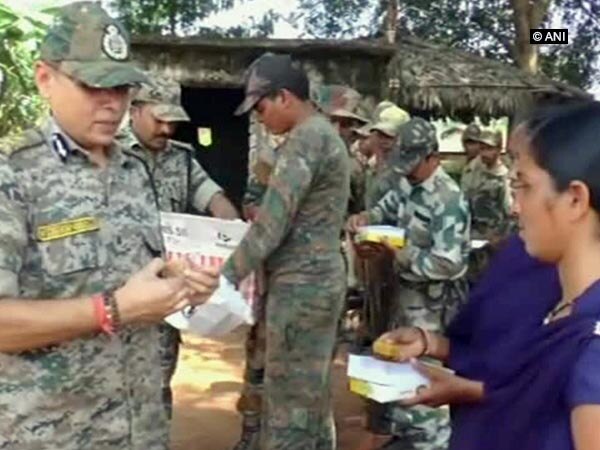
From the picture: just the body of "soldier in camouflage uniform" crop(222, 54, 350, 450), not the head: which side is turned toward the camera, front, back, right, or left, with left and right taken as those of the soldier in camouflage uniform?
left

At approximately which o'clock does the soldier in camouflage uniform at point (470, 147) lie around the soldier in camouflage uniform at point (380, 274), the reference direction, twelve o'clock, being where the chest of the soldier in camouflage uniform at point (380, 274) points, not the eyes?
the soldier in camouflage uniform at point (470, 147) is roughly at 5 o'clock from the soldier in camouflage uniform at point (380, 274).

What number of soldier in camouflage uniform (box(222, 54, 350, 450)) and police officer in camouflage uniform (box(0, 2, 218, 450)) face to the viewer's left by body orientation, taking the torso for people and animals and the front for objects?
1

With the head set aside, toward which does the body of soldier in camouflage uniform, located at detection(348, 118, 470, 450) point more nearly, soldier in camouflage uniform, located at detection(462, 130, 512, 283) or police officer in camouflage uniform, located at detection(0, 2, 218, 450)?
the police officer in camouflage uniform

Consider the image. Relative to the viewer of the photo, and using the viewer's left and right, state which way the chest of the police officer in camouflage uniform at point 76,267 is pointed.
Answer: facing the viewer and to the right of the viewer

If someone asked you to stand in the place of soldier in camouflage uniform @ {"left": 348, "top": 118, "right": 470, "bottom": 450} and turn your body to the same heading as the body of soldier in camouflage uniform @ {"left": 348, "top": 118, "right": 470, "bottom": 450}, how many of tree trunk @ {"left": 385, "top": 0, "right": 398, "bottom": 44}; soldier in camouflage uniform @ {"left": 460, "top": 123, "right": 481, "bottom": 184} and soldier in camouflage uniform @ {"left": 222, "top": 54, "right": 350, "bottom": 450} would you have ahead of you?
1

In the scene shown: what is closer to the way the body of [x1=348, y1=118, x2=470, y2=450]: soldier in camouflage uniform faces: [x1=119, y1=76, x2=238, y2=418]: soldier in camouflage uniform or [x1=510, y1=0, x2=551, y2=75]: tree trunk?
the soldier in camouflage uniform

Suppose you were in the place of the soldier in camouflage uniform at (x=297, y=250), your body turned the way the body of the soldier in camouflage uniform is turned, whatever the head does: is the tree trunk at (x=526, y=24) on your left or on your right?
on your right

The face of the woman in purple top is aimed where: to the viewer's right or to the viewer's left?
to the viewer's left

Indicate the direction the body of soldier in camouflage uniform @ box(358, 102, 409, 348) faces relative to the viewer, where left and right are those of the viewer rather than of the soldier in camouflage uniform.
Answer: facing the viewer and to the left of the viewer

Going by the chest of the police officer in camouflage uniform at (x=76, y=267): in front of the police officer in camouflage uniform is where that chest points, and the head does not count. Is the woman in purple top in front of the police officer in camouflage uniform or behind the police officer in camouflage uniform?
in front

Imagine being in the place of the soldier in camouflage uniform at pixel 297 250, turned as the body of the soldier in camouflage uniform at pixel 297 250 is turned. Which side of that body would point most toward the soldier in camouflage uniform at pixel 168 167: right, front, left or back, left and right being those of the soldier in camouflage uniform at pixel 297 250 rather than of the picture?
front

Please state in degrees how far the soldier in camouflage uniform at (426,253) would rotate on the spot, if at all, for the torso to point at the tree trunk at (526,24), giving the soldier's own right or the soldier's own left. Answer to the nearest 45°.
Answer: approximately 135° to the soldier's own right

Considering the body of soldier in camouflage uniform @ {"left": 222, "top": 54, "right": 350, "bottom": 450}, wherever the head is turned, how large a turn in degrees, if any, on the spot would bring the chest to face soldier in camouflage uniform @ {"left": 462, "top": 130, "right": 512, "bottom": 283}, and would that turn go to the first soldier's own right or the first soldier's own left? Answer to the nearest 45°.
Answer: approximately 90° to the first soldier's own right

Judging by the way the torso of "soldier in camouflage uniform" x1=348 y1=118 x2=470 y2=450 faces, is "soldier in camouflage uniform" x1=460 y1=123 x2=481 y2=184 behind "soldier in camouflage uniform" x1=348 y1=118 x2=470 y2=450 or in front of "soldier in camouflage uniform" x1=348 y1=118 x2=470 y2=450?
behind
